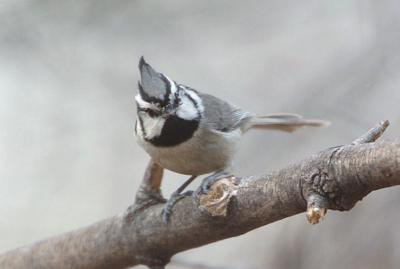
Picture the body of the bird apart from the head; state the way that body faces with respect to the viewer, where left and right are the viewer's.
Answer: facing the viewer and to the left of the viewer
